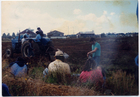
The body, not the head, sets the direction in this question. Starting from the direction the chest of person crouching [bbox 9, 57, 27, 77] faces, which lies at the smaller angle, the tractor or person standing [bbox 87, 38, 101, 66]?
the tractor

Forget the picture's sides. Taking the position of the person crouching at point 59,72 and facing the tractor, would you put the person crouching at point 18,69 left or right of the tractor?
left

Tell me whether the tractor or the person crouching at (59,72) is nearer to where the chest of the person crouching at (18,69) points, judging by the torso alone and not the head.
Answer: the tractor

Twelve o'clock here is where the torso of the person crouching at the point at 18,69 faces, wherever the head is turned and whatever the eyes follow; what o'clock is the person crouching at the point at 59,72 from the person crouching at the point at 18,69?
the person crouching at the point at 59,72 is roughly at 4 o'clock from the person crouching at the point at 18,69.

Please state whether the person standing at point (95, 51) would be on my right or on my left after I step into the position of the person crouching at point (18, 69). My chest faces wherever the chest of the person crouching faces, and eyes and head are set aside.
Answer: on my right

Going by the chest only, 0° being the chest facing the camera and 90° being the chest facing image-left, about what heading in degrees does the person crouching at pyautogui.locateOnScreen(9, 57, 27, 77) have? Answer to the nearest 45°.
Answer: approximately 180°

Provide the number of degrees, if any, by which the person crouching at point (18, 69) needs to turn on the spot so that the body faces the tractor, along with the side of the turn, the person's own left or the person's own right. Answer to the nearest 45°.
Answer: approximately 45° to the person's own right
